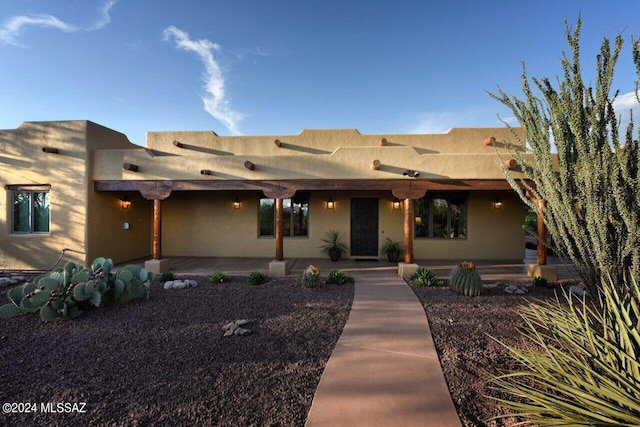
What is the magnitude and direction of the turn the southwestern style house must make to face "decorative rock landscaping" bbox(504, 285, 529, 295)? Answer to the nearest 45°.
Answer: approximately 45° to its left

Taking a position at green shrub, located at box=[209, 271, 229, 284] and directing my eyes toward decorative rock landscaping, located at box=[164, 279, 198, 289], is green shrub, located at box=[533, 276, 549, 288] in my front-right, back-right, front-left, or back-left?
back-left

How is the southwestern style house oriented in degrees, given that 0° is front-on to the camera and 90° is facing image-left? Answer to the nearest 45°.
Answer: approximately 0°

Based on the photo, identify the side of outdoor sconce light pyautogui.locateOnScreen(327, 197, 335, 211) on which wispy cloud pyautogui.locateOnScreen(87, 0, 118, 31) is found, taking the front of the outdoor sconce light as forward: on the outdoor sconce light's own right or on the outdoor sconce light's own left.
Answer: on the outdoor sconce light's own right

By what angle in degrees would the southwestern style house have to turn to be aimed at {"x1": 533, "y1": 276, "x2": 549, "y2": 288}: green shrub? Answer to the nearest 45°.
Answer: approximately 45° to its left

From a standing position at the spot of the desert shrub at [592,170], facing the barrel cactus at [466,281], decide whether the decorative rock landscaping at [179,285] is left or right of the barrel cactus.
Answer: left

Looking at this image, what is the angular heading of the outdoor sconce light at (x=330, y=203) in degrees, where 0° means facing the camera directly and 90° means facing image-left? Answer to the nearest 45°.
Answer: approximately 0°

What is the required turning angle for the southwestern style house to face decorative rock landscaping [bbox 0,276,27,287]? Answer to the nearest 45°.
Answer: approximately 90° to its right

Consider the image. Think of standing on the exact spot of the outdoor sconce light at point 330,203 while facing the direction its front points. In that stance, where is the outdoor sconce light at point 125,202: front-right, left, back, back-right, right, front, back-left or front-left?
right

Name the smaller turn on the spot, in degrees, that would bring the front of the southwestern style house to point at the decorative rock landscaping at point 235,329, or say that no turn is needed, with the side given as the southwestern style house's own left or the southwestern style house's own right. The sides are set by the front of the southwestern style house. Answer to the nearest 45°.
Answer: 0° — it already faces it
